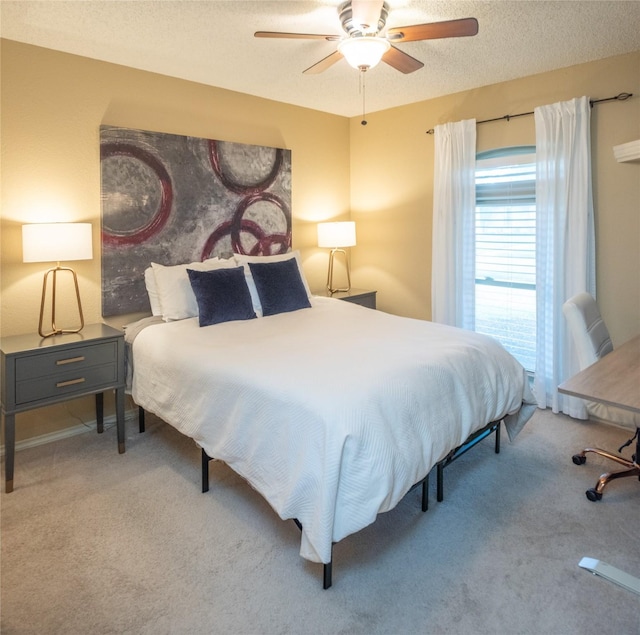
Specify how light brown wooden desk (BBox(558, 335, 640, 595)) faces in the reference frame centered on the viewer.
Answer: facing away from the viewer and to the left of the viewer

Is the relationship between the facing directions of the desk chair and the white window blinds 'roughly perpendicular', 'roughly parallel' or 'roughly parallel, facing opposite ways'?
roughly perpendicular

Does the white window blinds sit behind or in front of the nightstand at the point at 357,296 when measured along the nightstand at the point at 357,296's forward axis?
in front

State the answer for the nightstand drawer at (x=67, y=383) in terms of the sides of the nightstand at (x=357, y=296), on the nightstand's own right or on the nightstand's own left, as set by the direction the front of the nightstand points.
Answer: on the nightstand's own right

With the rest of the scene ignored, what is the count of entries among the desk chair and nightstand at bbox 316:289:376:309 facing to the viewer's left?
0

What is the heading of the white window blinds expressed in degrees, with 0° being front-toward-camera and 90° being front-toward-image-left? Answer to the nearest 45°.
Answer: approximately 45°

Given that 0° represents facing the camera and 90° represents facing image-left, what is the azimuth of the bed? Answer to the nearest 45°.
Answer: approximately 315°

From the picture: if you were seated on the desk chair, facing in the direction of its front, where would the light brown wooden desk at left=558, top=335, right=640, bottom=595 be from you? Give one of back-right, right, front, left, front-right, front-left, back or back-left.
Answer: front-right

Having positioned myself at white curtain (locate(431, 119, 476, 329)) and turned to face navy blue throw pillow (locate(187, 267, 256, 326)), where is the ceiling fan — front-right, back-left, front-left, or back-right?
front-left

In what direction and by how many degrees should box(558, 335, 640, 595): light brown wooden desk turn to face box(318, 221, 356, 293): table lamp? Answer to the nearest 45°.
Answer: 0° — it already faces it

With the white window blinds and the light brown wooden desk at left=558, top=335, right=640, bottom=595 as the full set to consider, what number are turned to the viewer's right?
0

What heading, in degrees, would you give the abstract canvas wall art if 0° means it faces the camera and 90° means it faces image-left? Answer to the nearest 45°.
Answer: approximately 315°

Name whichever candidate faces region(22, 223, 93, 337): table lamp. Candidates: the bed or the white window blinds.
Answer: the white window blinds

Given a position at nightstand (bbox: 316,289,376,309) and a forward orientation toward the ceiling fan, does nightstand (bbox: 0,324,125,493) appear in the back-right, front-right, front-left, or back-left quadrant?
front-right

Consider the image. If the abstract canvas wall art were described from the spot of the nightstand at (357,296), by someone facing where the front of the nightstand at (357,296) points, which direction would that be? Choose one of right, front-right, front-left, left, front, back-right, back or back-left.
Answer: right

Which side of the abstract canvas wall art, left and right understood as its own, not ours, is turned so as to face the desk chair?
front
